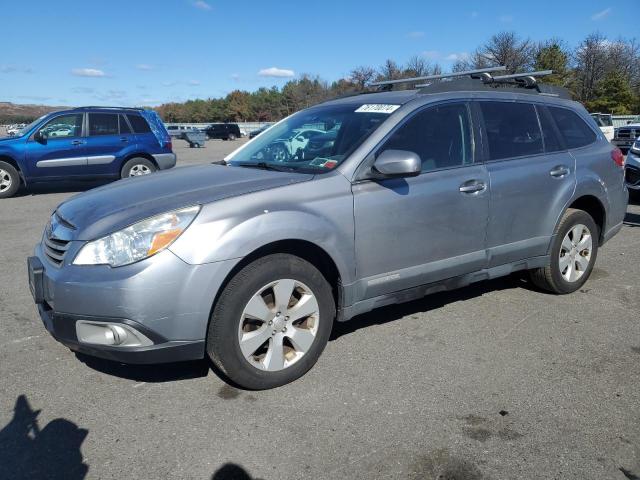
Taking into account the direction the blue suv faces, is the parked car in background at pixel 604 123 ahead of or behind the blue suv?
behind

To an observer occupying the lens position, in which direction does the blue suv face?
facing to the left of the viewer

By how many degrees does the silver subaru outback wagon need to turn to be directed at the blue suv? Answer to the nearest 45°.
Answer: approximately 90° to its right

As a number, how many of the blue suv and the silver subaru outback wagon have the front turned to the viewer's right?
0

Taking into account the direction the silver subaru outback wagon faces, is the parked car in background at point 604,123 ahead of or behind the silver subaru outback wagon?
behind

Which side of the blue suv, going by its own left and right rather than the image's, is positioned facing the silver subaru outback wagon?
left
